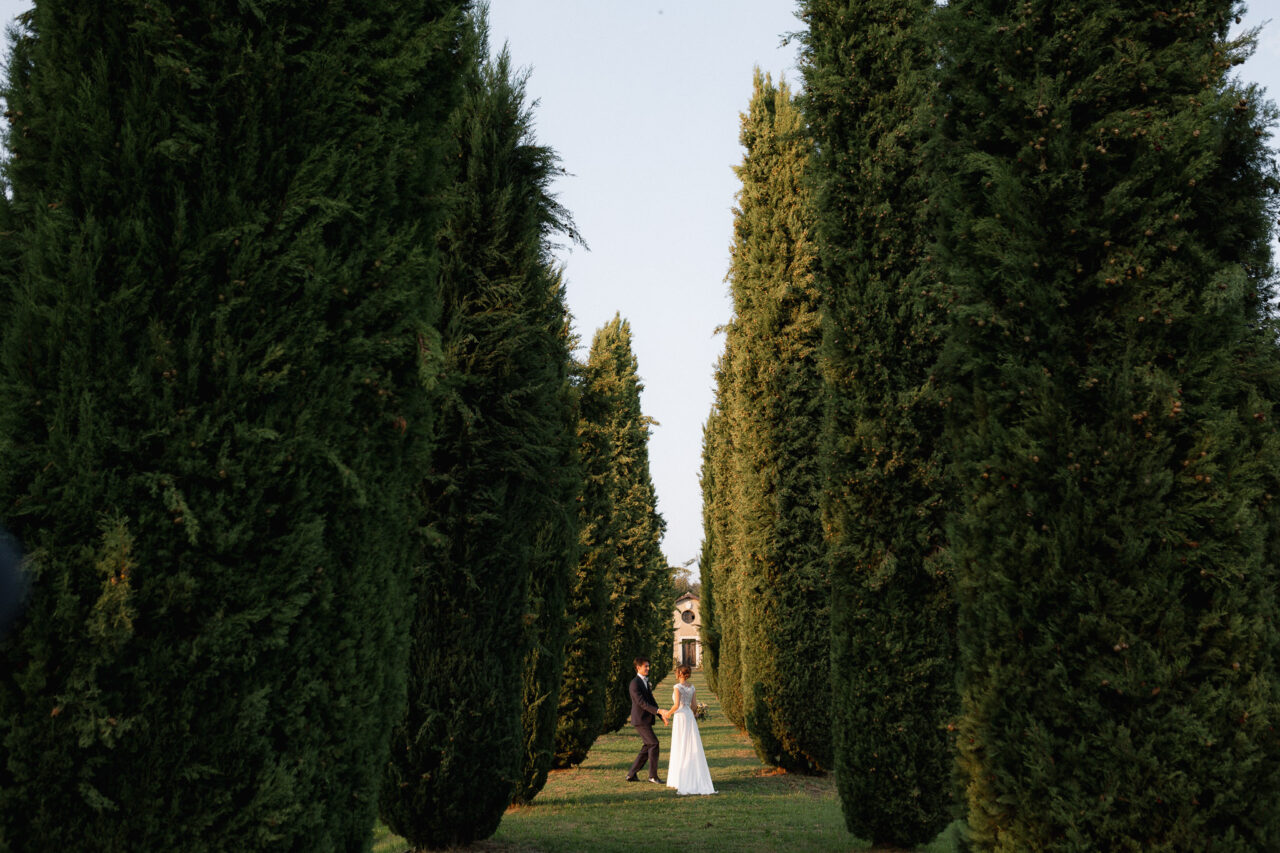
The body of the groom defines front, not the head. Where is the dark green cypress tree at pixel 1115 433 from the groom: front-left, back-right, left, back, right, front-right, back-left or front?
right

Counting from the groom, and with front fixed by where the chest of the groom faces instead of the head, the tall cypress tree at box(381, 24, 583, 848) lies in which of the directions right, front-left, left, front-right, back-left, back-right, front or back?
right

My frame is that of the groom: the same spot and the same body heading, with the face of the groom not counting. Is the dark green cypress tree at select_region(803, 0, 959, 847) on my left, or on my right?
on my right

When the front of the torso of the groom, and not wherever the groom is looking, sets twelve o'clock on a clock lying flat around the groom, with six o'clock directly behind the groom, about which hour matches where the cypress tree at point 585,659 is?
The cypress tree is roughly at 7 o'clock from the groom.

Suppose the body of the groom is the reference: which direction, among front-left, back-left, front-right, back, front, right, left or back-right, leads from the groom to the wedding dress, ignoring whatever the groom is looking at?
front-right

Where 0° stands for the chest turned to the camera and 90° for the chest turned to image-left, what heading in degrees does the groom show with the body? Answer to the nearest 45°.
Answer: approximately 270°

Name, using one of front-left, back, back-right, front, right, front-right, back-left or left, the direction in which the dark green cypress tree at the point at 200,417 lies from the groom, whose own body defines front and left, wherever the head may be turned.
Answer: right
